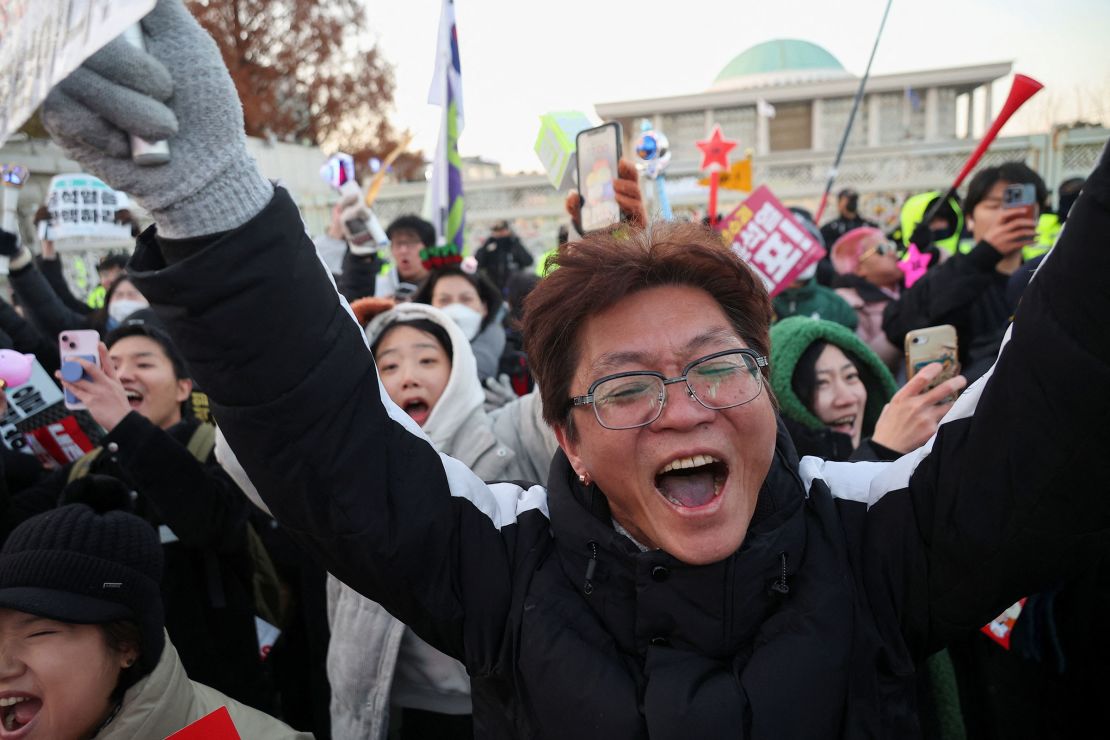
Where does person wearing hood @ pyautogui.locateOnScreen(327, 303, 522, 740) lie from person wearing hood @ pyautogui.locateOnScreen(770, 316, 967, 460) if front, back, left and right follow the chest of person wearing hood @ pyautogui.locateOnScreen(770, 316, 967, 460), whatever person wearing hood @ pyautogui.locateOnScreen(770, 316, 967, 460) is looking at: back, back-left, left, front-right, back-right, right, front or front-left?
right

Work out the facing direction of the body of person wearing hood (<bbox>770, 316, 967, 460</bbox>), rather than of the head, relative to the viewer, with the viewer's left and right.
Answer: facing the viewer and to the right of the viewer

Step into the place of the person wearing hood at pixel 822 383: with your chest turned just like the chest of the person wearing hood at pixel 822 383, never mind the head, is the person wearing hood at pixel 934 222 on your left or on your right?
on your left

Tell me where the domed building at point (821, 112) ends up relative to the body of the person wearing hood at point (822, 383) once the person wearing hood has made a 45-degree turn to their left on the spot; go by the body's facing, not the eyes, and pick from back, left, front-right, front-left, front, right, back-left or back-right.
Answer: left
